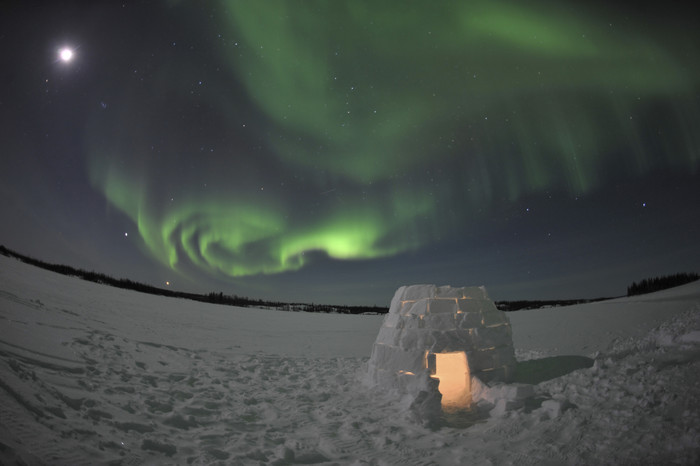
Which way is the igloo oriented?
toward the camera
